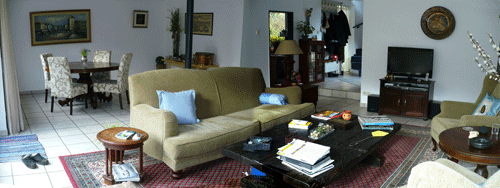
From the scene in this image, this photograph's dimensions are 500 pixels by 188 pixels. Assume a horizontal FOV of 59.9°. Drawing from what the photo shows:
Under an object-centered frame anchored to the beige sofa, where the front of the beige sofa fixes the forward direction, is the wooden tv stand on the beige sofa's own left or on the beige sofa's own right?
on the beige sofa's own left

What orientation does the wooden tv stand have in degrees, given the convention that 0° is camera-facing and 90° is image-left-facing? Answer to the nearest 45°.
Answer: approximately 0°

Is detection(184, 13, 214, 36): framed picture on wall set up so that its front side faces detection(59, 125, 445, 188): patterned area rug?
yes

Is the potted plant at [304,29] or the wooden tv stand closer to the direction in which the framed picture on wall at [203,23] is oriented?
the wooden tv stand

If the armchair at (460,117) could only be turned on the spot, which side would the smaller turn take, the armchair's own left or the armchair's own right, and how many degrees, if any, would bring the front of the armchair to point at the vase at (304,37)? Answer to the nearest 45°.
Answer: approximately 90° to the armchair's own right

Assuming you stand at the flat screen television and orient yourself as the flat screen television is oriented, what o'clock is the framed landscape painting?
The framed landscape painting is roughly at 3 o'clock from the flat screen television.

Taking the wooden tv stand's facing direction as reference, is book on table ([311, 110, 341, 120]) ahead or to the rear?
ahead

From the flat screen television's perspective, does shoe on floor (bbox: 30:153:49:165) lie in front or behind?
in front

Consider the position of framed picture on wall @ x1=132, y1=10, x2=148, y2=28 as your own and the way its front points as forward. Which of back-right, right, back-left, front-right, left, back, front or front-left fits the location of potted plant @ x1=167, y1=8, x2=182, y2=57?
front-left

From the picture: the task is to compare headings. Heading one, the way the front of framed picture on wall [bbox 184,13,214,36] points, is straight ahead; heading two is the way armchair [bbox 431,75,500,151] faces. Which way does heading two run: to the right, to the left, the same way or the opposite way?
to the right

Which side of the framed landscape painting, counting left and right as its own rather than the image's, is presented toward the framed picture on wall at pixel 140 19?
left

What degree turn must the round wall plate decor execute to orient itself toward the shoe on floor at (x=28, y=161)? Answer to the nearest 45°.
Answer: approximately 45° to its right
